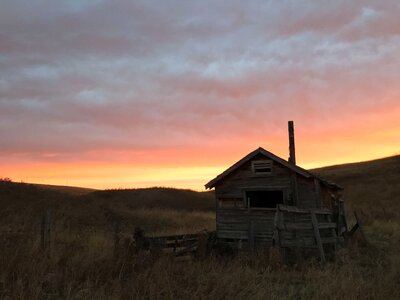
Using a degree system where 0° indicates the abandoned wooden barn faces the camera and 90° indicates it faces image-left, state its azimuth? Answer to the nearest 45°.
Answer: approximately 0°
